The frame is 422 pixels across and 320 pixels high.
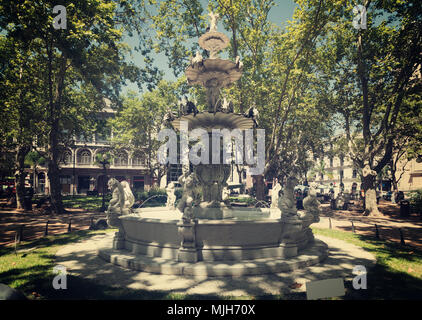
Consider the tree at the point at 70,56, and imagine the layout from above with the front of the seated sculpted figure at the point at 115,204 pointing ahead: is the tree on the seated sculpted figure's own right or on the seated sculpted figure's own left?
on the seated sculpted figure's own right

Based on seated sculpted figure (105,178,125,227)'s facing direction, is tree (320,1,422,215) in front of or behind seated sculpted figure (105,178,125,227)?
behind

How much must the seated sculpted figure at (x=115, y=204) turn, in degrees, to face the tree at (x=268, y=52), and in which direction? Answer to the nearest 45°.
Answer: approximately 135° to its right

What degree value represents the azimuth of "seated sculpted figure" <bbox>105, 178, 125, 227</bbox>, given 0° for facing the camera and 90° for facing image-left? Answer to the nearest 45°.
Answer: approximately 90°

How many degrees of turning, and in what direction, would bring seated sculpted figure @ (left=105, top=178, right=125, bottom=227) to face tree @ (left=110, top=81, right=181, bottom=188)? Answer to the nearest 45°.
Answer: approximately 90° to its right

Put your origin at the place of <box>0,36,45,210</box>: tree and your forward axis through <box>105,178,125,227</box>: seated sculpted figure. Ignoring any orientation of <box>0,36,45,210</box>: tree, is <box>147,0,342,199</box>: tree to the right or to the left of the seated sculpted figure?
left
